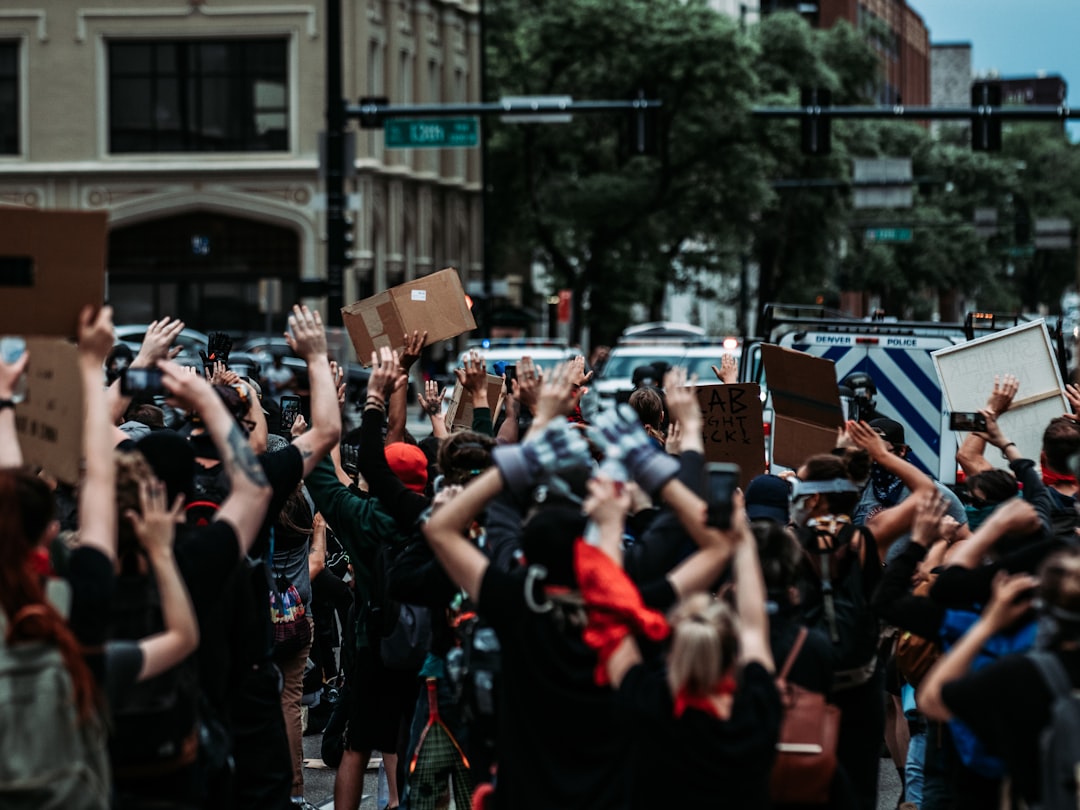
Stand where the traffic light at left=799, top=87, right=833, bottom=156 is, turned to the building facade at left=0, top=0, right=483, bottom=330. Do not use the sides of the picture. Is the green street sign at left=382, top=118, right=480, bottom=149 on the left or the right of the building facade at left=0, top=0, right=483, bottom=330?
left

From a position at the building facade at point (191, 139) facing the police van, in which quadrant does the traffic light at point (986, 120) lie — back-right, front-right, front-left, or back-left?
front-left

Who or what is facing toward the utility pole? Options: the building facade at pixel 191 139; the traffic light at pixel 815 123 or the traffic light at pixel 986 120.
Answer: the building facade

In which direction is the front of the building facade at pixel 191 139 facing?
toward the camera

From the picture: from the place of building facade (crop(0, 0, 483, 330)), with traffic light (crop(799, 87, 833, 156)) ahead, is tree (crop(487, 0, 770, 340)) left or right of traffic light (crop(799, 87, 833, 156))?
left

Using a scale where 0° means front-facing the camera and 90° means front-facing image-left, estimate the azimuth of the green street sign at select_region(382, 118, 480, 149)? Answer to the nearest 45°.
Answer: approximately 0°

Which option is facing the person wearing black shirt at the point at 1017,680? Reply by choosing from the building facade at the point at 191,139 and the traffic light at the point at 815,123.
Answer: the building facade

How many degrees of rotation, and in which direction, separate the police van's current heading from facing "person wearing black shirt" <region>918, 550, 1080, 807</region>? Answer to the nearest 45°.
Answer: approximately 180°

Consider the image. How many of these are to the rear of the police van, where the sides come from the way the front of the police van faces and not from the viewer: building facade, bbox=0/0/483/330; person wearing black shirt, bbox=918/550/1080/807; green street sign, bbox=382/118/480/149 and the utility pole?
1
